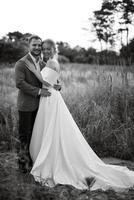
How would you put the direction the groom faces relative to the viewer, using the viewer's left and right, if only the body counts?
facing the viewer and to the right of the viewer
